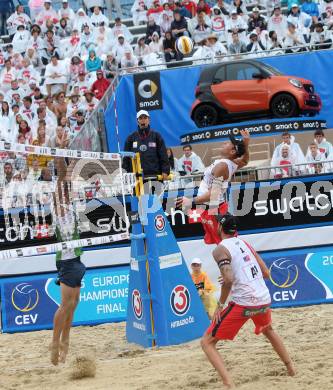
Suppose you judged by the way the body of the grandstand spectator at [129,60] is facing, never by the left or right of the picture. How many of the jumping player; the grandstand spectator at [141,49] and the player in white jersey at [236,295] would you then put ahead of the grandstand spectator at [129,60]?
2

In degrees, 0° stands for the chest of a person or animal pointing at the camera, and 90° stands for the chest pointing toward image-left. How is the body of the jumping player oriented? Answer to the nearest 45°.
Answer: approximately 90°

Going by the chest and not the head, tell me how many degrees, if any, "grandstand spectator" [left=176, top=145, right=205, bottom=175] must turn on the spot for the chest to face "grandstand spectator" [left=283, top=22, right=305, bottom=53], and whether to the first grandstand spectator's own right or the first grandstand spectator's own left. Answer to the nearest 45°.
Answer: approximately 135° to the first grandstand spectator's own left

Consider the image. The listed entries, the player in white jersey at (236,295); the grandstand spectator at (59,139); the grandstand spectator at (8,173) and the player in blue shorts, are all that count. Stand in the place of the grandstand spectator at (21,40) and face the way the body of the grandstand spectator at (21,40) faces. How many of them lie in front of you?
4

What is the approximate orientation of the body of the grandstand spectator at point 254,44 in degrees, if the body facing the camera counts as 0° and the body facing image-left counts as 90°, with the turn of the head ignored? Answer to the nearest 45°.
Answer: approximately 0°

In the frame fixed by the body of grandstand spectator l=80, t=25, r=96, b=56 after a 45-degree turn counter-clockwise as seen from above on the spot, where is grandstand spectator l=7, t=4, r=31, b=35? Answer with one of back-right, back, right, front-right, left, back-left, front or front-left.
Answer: back

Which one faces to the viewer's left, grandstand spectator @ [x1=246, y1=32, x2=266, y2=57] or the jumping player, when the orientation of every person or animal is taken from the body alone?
the jumping player

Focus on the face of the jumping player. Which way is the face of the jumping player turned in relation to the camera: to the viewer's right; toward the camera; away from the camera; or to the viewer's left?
to the viewer's left

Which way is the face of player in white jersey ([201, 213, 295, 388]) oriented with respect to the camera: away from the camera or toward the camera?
away from the camera
